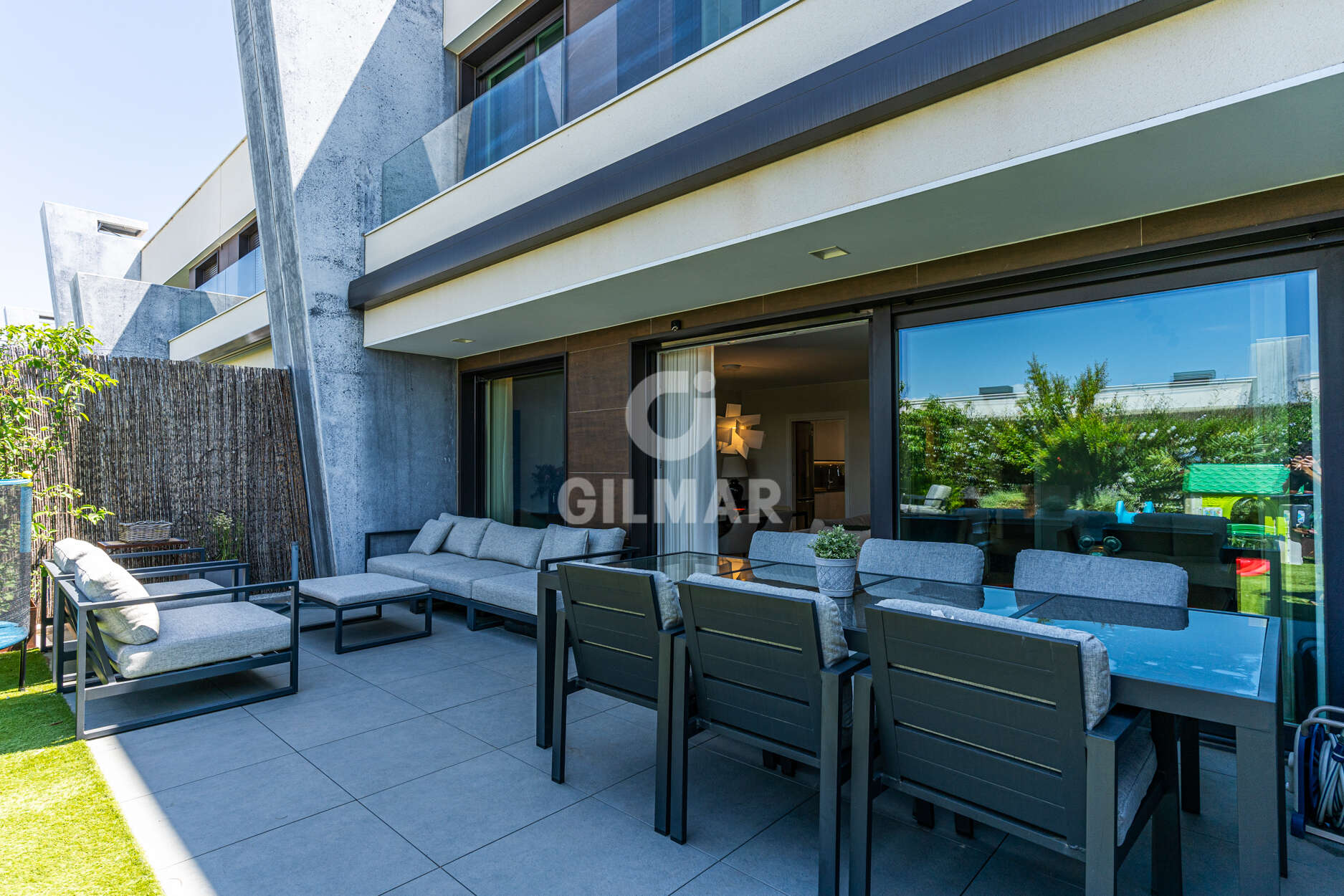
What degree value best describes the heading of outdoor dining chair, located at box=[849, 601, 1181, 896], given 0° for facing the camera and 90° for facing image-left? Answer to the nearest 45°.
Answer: approximately 225°

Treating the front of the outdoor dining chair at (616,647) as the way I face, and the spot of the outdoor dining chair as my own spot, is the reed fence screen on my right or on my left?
on my left

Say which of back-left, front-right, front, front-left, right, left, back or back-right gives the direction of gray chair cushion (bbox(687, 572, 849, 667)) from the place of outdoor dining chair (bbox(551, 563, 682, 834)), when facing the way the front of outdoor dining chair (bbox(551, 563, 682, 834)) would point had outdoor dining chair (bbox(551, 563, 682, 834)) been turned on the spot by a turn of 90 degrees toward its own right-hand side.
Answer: front

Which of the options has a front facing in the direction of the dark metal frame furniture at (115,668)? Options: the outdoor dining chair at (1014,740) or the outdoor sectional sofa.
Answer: the outdoor sectional sofa

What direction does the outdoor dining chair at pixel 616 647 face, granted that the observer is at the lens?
facing away from the viewer and to the right of the viewer

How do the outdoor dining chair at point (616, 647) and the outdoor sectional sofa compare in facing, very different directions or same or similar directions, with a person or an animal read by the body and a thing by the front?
very different directions

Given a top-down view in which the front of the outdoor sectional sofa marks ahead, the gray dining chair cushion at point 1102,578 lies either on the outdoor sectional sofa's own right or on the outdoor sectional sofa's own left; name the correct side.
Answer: on the outdoor sectional sofa's own left

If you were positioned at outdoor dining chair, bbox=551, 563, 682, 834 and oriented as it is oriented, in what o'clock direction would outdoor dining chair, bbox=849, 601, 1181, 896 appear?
outdoor dining chair, bbox=849, 601, 1181, 896 is roughly at 3 o'clock from outdoor dining chair, bbox=551, 563, 682, 834.

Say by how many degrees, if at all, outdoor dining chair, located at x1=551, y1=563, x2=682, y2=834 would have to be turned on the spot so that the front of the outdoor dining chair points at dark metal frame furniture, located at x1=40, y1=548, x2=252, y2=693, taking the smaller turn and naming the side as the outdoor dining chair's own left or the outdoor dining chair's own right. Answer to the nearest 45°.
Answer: approximately 90° to the outdoor dining chair's own left

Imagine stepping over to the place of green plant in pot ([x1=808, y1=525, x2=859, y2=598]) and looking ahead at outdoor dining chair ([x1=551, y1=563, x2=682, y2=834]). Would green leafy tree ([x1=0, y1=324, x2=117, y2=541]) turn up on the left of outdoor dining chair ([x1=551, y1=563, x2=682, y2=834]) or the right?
right

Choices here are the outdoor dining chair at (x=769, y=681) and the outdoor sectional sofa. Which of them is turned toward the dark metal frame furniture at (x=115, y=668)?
the outdoor sectional sofa

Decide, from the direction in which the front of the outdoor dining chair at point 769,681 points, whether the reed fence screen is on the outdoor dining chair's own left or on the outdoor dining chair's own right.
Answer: on the outdoor dining chair's own left

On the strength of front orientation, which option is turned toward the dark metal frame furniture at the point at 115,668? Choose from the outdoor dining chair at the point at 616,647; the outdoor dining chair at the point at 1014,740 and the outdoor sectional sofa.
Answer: the outdoor sectional sofa

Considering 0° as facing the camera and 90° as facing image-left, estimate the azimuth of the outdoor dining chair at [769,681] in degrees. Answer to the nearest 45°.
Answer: approximately 225°

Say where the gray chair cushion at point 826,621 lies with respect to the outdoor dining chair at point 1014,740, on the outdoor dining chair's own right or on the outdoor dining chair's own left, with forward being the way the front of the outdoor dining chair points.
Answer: on the outdoor dining chair's own left

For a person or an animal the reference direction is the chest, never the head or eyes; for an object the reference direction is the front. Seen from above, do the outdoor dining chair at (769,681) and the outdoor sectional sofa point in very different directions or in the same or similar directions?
very different directions
